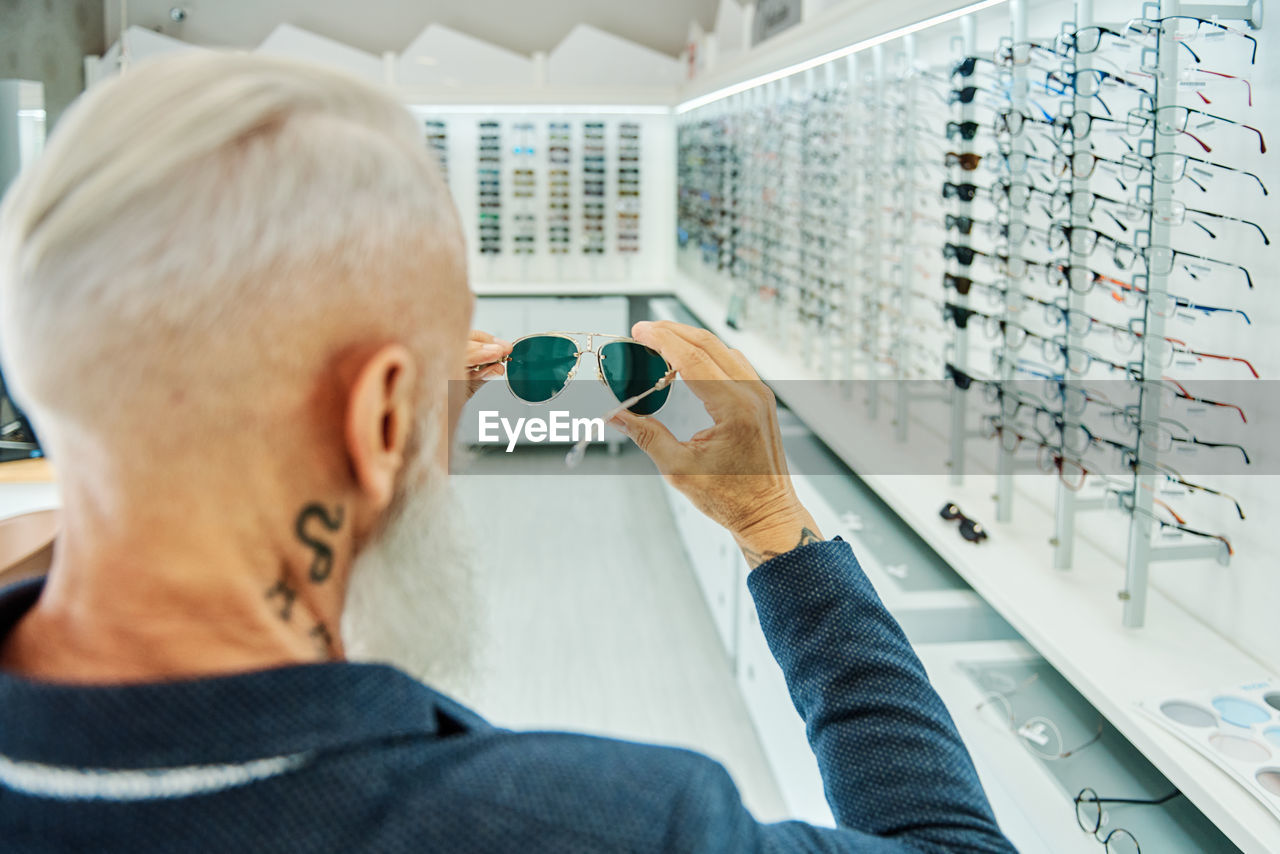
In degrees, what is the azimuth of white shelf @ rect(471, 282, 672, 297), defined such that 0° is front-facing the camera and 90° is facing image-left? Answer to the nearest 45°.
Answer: approximately 0°

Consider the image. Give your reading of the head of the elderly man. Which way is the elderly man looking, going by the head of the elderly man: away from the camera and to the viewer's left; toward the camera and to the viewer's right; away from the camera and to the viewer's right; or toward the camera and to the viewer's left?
away from the camera and to the viewer's right

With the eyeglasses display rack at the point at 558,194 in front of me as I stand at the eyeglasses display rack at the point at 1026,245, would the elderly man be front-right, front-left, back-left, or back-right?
back-left

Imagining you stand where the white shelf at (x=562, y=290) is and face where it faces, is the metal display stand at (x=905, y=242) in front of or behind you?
in front

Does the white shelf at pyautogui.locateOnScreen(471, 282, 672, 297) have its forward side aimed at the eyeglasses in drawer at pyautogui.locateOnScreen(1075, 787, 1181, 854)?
yes
